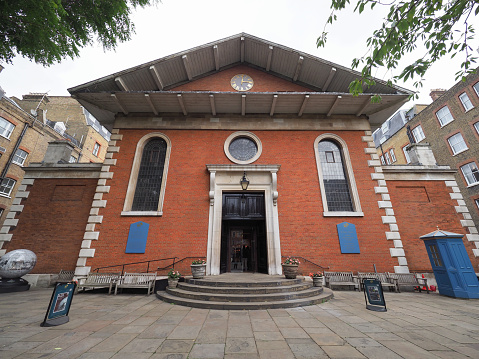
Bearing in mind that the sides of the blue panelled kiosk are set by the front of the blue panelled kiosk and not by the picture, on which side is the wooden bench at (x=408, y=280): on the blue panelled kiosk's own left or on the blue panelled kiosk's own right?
on the blue panelled kiosk's own right

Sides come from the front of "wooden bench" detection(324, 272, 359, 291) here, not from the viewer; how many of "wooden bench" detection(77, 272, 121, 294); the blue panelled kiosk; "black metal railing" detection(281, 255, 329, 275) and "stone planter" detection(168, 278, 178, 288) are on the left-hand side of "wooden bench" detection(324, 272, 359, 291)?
1

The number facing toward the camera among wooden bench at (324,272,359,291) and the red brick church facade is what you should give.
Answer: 2

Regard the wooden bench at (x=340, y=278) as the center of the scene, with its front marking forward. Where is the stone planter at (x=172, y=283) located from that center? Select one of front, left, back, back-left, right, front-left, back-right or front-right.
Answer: front-right

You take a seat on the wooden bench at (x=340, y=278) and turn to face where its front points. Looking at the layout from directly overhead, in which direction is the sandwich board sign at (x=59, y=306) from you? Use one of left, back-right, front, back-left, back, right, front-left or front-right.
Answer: front-right

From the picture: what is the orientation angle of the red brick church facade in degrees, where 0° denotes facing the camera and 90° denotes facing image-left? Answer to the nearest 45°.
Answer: approximately 0°

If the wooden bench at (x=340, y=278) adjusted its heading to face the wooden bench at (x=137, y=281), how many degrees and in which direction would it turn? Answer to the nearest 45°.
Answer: approximately 45° to its right
